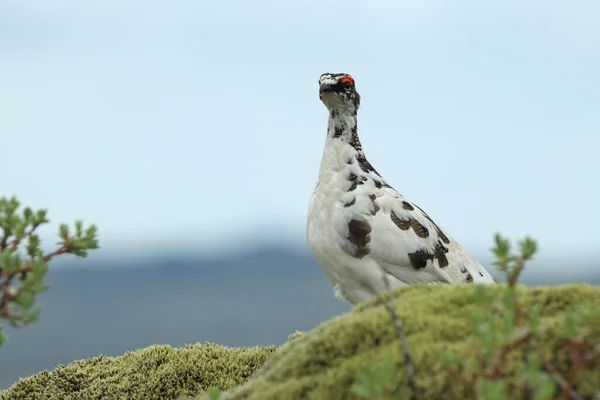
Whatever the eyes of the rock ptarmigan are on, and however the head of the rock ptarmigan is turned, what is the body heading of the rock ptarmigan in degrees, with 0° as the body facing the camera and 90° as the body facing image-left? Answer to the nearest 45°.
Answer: approximately 45°

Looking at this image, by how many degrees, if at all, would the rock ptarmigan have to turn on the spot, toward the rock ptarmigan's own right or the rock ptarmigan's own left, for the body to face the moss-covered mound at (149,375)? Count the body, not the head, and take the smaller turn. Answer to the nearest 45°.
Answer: approximately 45° to the rock ptarmigan's own right
